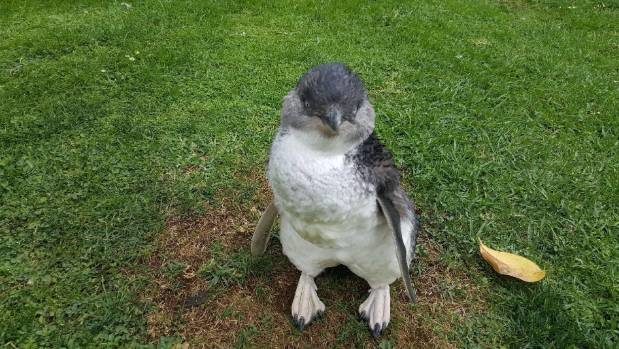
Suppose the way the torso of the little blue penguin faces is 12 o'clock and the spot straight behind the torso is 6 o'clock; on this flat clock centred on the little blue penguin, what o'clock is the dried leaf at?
The dried leaf is roughly at 8 o'clock from the little blue penguin.

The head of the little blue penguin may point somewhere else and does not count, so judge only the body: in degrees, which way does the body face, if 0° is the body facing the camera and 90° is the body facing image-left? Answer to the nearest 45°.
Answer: approximately 0°
